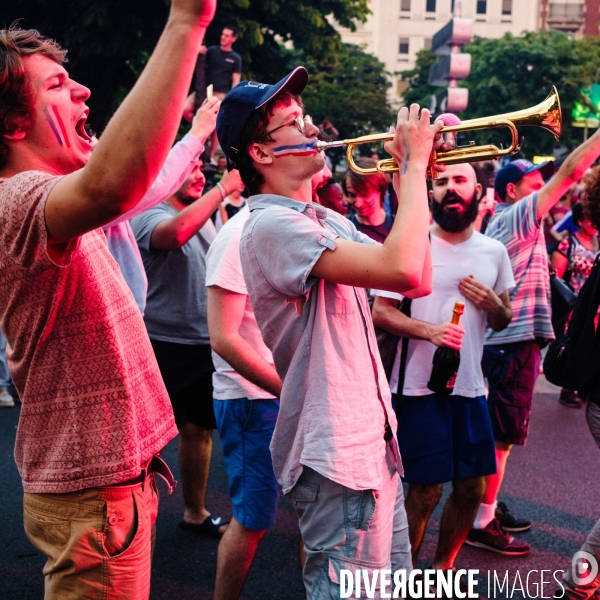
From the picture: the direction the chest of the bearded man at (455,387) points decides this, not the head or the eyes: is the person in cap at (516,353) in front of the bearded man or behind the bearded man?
behind

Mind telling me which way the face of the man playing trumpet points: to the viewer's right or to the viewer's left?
to the viewer's right

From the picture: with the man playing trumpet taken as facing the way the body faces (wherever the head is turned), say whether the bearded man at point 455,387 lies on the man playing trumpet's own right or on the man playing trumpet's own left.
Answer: on the man playing trumpet's own left

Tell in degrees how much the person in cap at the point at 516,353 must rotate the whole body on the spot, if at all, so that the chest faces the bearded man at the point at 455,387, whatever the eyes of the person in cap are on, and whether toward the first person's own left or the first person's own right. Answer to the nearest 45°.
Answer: approximately 90° to the first person's own right

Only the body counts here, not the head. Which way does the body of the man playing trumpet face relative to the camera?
to the viewer's right

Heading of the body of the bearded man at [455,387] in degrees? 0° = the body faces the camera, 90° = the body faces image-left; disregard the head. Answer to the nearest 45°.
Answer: approximately 0°

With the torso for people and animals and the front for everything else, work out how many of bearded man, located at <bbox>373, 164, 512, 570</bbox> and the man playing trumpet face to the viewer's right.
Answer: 1

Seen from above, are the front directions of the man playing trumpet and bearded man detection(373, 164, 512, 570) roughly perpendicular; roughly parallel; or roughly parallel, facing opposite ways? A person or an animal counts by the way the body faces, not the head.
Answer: roughly perpendicular
